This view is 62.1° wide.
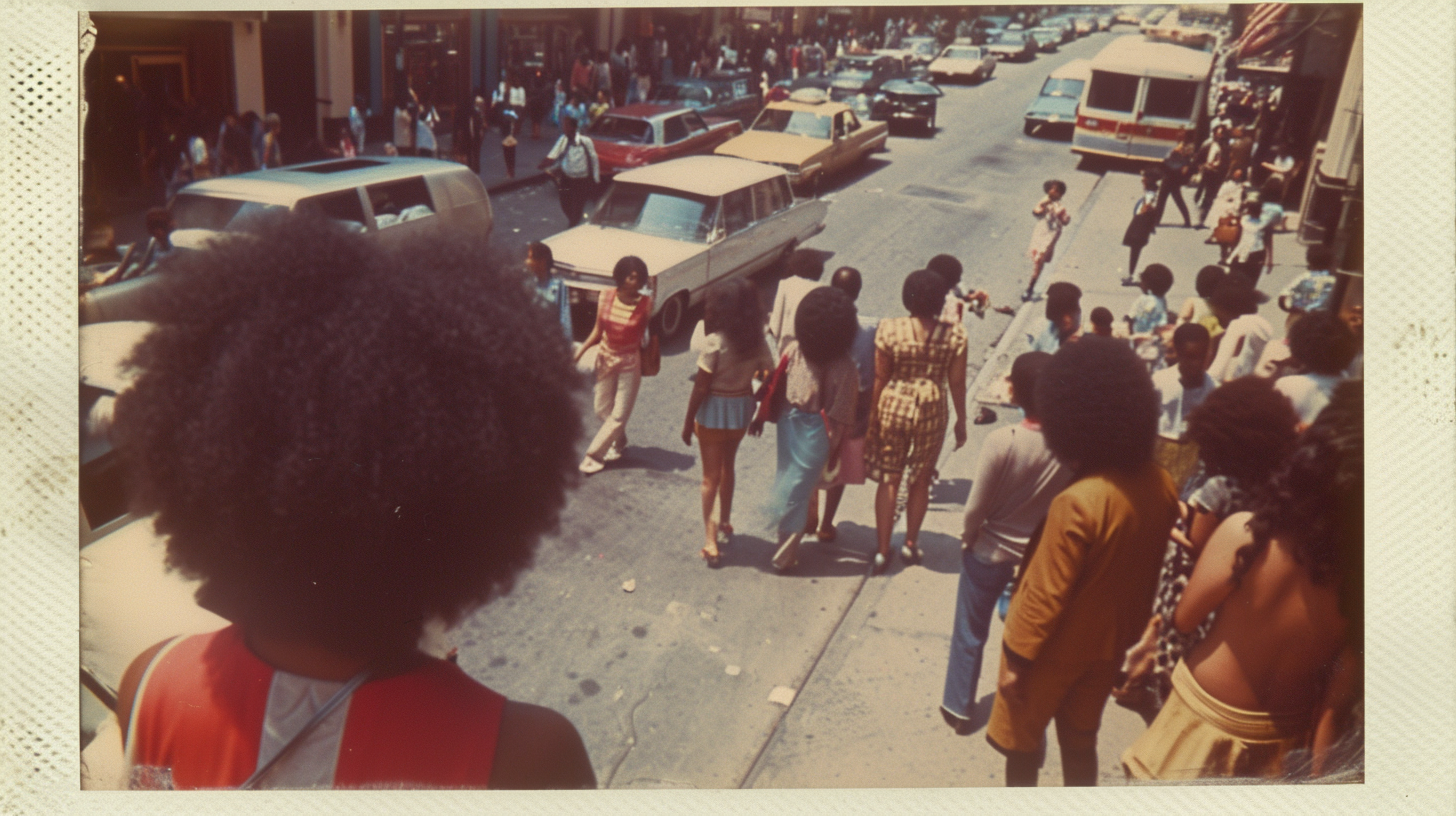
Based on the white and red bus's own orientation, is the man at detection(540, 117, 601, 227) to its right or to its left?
on its right

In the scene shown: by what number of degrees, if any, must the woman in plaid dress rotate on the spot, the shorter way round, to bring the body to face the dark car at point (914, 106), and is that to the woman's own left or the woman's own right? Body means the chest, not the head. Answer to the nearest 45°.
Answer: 0° — they already face it

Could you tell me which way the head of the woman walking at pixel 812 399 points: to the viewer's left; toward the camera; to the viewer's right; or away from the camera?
away from the camera

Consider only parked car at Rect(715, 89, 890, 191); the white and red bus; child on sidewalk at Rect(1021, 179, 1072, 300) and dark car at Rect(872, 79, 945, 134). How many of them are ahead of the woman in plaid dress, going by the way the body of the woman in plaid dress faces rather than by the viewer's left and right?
4

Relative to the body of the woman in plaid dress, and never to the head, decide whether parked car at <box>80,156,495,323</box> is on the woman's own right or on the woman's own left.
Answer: on the woman's own left

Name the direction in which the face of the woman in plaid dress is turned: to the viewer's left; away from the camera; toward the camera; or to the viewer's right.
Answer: away from the camera

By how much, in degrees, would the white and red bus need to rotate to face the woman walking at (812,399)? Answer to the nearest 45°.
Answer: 0° — it already faces them

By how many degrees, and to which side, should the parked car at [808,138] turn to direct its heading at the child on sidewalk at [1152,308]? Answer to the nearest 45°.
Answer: approximately 45° to its left
